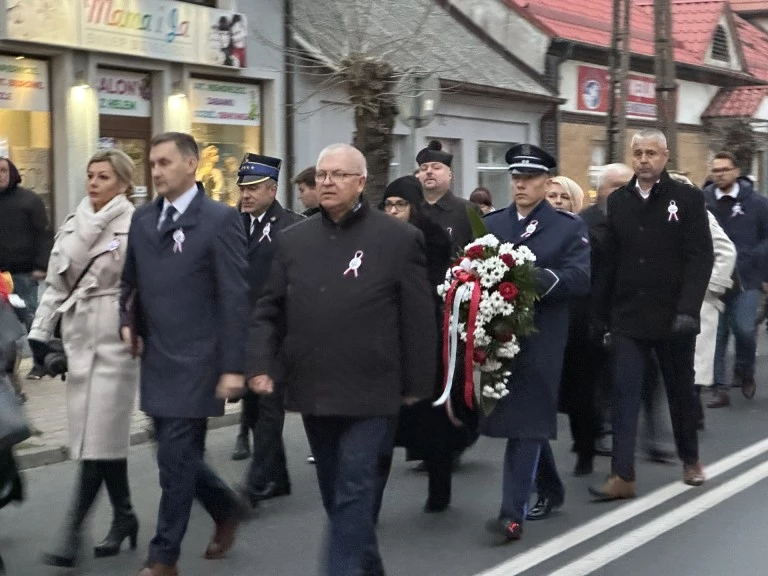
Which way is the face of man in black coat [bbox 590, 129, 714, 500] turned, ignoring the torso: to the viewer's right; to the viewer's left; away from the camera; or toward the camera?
toward the camera

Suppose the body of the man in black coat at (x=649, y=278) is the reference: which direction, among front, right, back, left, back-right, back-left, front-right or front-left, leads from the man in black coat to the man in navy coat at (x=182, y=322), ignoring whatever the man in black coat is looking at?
front

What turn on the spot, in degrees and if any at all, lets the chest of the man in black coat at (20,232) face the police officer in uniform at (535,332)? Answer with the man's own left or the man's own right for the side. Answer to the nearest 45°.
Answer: approximately 90° to the man's own left

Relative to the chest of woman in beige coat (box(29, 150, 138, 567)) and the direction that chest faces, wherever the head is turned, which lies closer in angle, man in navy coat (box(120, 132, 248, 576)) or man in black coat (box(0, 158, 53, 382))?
the man in navy coat

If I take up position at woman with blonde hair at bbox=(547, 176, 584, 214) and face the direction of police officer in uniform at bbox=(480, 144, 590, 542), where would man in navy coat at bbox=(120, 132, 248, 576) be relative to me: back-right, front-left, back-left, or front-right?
front-right

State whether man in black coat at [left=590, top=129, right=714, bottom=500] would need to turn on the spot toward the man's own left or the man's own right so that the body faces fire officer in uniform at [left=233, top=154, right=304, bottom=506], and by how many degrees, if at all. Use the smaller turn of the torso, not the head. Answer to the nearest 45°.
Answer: approximately 45° to the man's own right

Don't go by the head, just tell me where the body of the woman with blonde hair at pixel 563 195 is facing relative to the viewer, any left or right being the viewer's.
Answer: facing the viewer and to the left of the viewer

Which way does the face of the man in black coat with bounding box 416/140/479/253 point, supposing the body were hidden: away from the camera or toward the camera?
toward the camera

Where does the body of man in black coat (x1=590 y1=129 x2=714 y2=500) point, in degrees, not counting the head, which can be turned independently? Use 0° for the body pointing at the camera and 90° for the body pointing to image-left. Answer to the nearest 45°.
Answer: approximately 45°

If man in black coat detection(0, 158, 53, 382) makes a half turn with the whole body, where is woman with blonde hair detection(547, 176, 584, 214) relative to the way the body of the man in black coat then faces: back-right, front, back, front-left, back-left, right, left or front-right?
right

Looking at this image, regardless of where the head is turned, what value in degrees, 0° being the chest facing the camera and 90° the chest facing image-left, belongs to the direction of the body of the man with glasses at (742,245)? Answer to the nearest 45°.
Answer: approximately 45°
